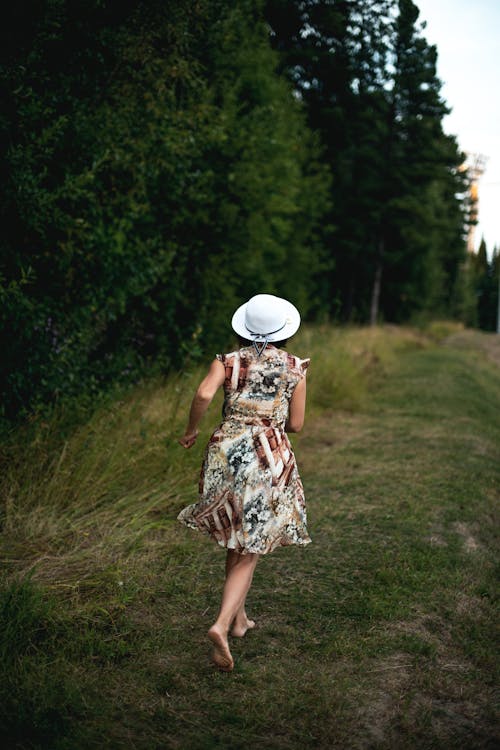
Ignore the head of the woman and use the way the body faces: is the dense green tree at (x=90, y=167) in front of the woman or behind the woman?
in front

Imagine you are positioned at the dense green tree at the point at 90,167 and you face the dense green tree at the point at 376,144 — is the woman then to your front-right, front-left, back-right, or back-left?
back-right

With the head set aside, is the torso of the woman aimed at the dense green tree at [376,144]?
yes

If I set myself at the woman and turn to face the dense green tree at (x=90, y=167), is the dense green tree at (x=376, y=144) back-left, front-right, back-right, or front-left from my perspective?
front-right

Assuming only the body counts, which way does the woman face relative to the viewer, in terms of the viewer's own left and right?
facing away from the viewer

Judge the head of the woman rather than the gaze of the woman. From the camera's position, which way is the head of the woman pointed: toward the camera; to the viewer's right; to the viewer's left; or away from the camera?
away from the camera

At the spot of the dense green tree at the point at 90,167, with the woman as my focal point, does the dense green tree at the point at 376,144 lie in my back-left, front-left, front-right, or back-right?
back-left
